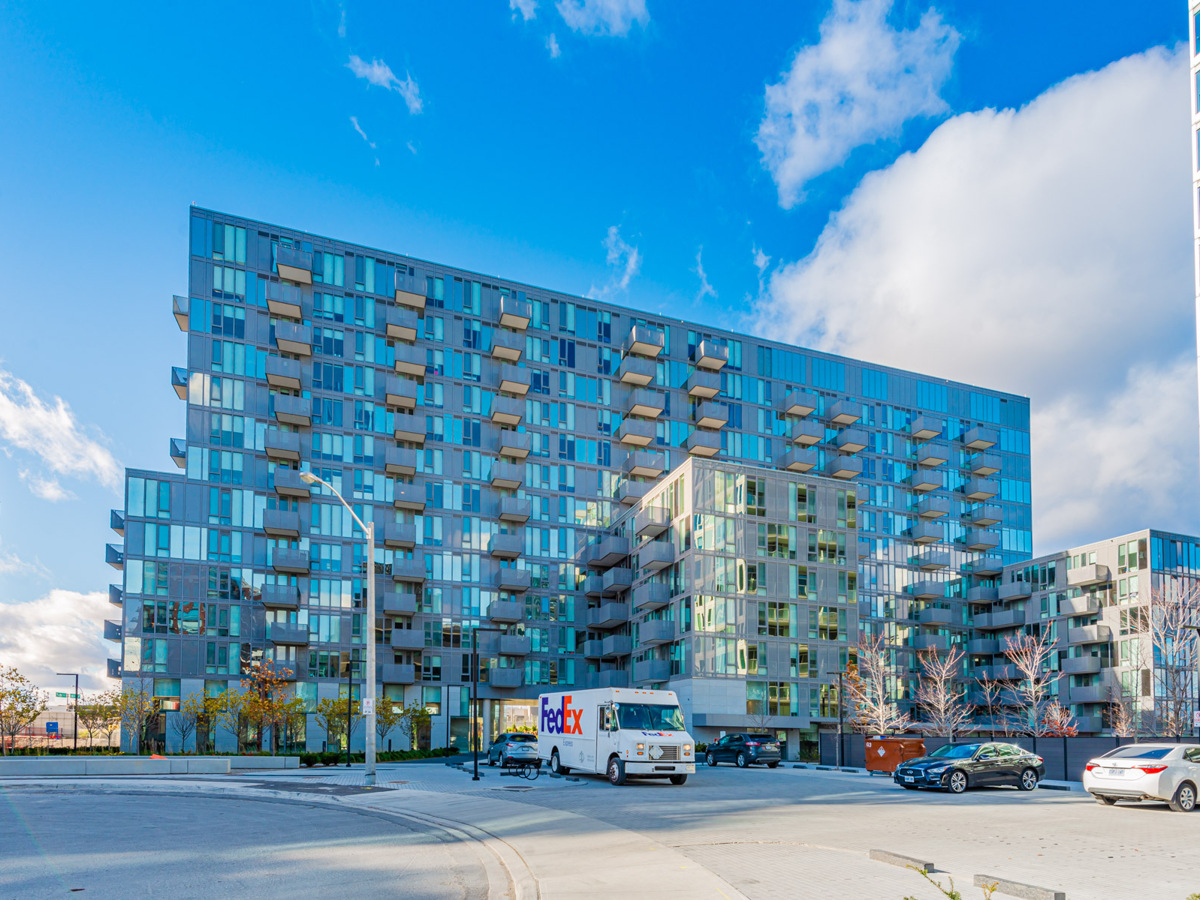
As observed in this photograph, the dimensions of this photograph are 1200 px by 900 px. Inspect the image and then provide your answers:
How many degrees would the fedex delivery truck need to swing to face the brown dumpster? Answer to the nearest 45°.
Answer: approximately 90° to its left

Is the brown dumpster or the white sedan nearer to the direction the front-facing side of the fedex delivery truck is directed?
the white sedan

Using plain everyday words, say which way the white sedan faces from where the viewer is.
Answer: facing away from the viewer and to the right of the viewer

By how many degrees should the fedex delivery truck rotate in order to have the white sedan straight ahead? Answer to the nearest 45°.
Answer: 0° — it already faces it

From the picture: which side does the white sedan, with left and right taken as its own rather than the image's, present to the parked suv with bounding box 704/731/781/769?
left
